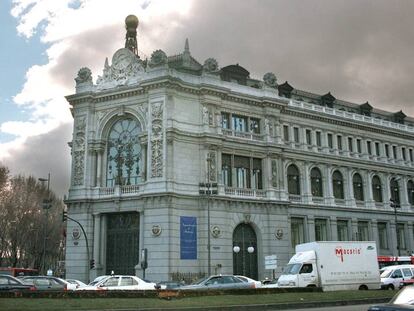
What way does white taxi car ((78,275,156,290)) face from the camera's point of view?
to the viewer's left

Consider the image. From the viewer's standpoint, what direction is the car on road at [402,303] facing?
to the viewer's left

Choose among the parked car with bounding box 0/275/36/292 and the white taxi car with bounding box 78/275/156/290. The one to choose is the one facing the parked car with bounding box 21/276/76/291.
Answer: the white taxi car with bounding box 78/275/156/290

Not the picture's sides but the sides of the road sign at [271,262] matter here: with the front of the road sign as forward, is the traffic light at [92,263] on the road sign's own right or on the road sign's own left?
on the road sign's own right

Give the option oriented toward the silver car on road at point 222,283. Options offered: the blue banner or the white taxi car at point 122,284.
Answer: the blue banner

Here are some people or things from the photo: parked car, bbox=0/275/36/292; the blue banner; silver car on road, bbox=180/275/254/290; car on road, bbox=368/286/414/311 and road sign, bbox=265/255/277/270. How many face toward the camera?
2

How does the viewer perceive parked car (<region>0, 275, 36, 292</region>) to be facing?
facing to the left of the viewer

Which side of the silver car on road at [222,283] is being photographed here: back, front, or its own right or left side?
left
